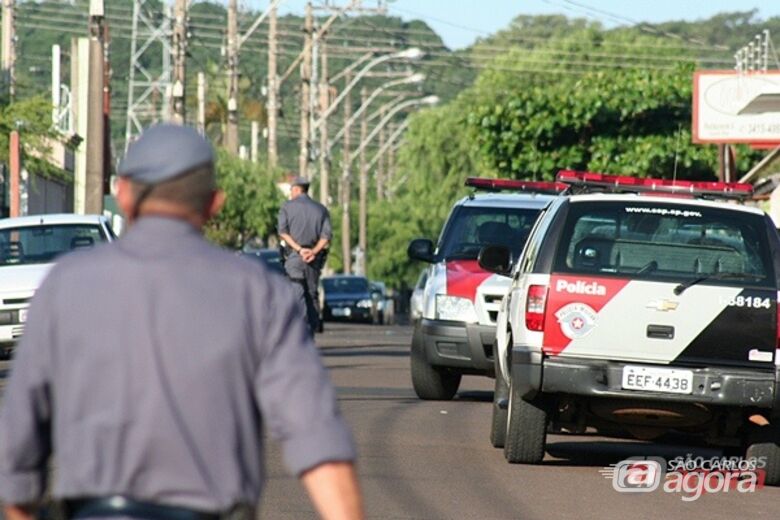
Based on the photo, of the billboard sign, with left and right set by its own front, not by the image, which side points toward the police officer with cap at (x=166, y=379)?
front

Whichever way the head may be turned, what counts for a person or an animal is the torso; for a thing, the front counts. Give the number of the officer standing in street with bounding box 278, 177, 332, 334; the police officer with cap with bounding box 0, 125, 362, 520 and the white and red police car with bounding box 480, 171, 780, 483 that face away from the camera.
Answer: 3

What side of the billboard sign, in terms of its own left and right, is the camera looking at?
front

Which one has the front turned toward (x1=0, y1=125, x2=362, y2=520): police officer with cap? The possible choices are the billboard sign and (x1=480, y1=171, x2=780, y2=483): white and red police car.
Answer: the billboard sign

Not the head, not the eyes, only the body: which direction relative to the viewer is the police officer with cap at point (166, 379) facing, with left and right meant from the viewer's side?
facing away from the viewer

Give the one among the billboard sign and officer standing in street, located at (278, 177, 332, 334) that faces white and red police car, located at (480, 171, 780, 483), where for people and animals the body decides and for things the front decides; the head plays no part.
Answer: the billboard sign

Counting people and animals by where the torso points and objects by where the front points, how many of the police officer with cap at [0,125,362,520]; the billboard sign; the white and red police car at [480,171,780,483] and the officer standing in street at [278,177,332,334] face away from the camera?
3

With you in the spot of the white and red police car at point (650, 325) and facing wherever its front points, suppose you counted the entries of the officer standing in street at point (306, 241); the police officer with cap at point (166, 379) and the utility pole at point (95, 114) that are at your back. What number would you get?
1

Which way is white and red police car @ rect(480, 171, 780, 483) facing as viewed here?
away from the camera

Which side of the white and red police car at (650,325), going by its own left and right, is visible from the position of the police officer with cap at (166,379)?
back

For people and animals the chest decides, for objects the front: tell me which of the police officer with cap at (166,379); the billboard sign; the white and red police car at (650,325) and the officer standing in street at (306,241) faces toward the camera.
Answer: the billboard sign

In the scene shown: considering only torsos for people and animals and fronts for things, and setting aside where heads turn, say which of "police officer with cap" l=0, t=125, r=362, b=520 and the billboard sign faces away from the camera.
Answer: the police officer with cap

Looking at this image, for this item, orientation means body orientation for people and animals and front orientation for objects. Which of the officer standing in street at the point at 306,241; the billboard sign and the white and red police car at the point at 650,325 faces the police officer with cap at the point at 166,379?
the billboard sign

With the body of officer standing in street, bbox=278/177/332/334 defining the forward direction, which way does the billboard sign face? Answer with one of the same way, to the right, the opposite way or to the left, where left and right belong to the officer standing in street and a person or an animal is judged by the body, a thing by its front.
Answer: the opposite way

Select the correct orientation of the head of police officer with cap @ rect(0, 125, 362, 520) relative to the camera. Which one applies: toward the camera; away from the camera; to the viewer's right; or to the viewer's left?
away from the camera

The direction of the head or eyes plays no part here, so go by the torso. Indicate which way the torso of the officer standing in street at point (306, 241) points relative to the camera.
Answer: away from the camera
